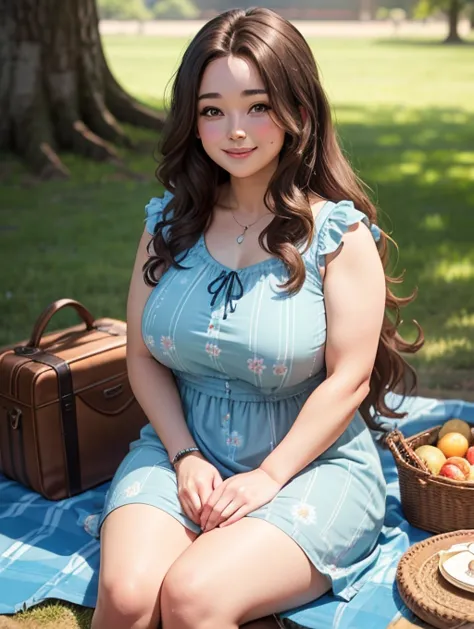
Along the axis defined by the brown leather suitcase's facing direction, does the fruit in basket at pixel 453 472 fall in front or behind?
in front

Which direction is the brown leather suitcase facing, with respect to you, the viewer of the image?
facing the viewer and to the right of the viewer

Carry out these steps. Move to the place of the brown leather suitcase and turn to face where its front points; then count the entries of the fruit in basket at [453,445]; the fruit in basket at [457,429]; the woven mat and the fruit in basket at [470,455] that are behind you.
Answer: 0

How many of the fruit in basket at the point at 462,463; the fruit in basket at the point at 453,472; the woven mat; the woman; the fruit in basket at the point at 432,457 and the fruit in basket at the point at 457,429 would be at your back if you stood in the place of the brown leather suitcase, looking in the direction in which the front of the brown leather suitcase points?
0

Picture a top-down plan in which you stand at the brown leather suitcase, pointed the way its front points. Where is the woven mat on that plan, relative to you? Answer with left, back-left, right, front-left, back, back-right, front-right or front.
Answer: front

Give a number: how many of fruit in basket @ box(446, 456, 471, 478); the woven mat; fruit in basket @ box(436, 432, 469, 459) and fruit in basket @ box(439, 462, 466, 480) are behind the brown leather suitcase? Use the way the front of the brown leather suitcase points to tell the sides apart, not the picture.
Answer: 0

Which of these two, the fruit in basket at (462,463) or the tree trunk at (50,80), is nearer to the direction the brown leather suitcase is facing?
the fruit in basket

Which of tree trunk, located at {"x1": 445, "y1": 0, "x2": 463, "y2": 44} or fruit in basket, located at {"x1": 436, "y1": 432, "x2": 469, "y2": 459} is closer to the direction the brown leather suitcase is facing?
the fruit in basket

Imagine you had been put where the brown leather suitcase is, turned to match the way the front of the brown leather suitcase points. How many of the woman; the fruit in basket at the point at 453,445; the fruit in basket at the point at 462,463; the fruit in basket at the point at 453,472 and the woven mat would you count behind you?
0

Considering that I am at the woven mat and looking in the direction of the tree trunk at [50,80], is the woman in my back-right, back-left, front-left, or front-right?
front-left

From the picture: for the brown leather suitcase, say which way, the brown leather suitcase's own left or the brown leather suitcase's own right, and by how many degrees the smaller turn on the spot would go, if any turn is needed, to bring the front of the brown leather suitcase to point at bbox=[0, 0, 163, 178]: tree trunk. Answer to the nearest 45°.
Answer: approximately 135° to the brown leather suitcase's own left

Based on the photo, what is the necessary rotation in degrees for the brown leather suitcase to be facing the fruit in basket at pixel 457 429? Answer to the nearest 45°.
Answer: approximately 45° to its left

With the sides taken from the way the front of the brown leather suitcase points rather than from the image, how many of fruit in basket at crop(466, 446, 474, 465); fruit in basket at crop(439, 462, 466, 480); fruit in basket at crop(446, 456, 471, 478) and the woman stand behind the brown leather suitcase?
0

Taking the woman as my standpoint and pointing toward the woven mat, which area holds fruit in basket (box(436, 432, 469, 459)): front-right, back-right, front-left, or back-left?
front-left
